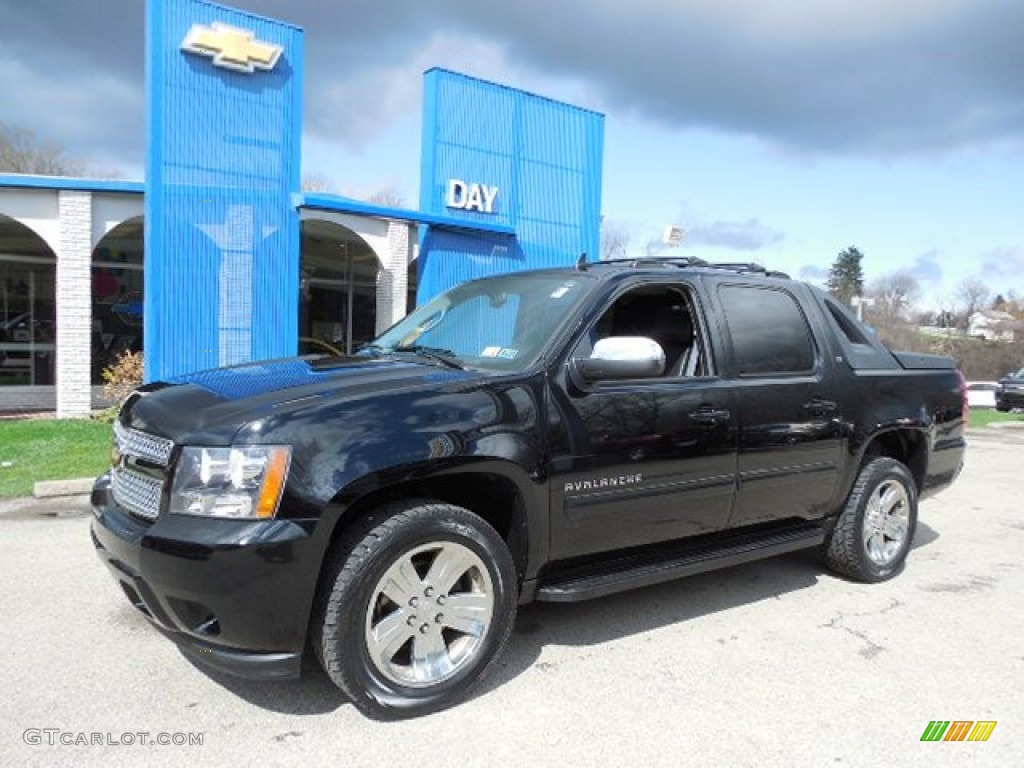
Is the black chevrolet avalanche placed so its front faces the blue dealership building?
no

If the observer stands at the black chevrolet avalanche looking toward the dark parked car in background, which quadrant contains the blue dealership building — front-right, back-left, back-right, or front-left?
front-left

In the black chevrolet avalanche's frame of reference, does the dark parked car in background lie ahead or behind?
behind

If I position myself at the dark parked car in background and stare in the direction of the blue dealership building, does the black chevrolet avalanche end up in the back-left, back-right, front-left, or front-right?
front-left

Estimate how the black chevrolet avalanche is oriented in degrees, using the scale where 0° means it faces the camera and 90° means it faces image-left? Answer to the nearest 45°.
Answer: approximately 45°
